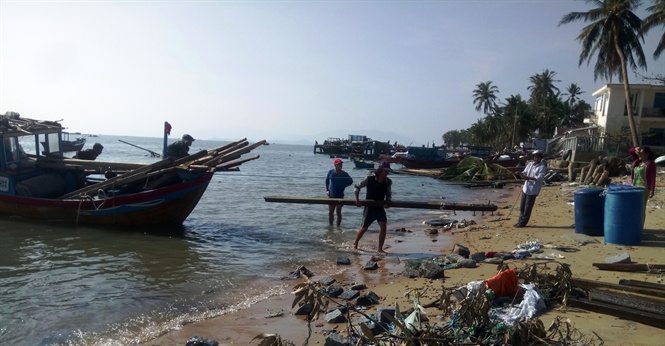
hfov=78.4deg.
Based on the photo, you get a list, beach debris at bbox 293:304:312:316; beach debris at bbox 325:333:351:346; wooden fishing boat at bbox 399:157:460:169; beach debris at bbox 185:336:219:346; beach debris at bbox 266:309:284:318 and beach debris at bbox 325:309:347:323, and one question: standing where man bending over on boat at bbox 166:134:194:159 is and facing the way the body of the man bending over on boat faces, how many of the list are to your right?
5

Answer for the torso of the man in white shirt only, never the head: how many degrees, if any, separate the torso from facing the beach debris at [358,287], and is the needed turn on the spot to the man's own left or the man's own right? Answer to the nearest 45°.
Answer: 0° — they already face it

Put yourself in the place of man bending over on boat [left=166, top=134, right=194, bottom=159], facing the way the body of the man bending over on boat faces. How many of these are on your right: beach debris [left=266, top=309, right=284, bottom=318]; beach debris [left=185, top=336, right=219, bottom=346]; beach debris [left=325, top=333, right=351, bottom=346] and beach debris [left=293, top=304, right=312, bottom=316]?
4

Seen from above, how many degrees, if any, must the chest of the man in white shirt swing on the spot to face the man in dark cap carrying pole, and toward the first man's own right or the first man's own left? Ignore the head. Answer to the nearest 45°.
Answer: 0° — they already face them

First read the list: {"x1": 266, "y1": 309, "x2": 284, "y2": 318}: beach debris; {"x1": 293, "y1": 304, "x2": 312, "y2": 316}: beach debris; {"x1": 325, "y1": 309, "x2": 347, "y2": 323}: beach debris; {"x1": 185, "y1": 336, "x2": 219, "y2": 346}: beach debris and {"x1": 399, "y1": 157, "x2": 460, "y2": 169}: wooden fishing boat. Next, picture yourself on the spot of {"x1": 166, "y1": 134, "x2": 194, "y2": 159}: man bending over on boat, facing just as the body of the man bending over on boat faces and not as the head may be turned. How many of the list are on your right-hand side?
4

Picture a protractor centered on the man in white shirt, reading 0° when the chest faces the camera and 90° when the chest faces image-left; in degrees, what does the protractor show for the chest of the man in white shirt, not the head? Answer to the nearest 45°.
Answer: approximately 45°

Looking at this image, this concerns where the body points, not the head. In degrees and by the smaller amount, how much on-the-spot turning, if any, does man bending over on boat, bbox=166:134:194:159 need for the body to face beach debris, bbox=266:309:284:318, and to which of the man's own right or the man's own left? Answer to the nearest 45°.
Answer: approximately 90° to the man's own right

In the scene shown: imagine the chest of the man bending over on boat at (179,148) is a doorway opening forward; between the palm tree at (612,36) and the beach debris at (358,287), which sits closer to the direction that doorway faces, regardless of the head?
the palm tree

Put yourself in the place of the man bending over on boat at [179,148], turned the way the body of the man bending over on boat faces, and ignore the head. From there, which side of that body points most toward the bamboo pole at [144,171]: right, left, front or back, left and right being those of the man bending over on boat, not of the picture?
back

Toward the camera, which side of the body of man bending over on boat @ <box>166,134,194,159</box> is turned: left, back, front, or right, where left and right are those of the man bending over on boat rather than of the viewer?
right

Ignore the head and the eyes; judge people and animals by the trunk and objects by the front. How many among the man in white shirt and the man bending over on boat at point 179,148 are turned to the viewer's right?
1
